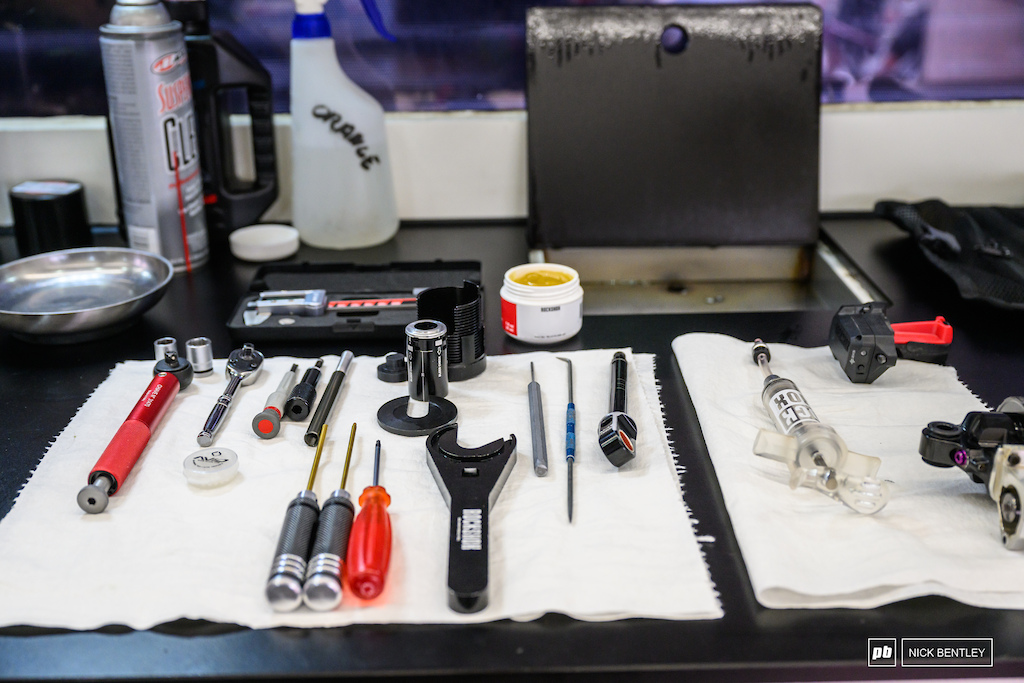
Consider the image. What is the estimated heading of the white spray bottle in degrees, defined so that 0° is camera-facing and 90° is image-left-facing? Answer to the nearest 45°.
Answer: approximately 270°

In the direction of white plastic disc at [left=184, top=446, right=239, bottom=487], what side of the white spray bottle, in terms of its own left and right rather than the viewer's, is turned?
right

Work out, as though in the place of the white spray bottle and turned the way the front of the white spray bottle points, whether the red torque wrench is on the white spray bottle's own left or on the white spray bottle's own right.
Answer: on the white spray bottle's own right

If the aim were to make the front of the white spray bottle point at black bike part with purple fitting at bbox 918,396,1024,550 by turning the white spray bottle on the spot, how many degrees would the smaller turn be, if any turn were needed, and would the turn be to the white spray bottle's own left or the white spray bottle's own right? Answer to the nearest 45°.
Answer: approximately 45° to the white spray bottle's own right

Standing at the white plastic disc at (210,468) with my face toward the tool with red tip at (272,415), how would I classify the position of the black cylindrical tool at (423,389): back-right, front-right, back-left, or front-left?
front-right

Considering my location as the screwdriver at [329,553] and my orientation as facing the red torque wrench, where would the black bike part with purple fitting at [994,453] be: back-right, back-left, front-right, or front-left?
back-right

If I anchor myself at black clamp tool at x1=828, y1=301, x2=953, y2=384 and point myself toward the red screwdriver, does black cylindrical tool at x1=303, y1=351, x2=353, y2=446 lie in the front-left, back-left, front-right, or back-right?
front-right

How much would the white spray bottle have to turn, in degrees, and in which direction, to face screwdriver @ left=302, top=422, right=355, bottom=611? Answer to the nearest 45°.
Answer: approximately 90° to its right

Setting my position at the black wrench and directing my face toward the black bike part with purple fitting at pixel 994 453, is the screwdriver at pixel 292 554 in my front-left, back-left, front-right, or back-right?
back-right
